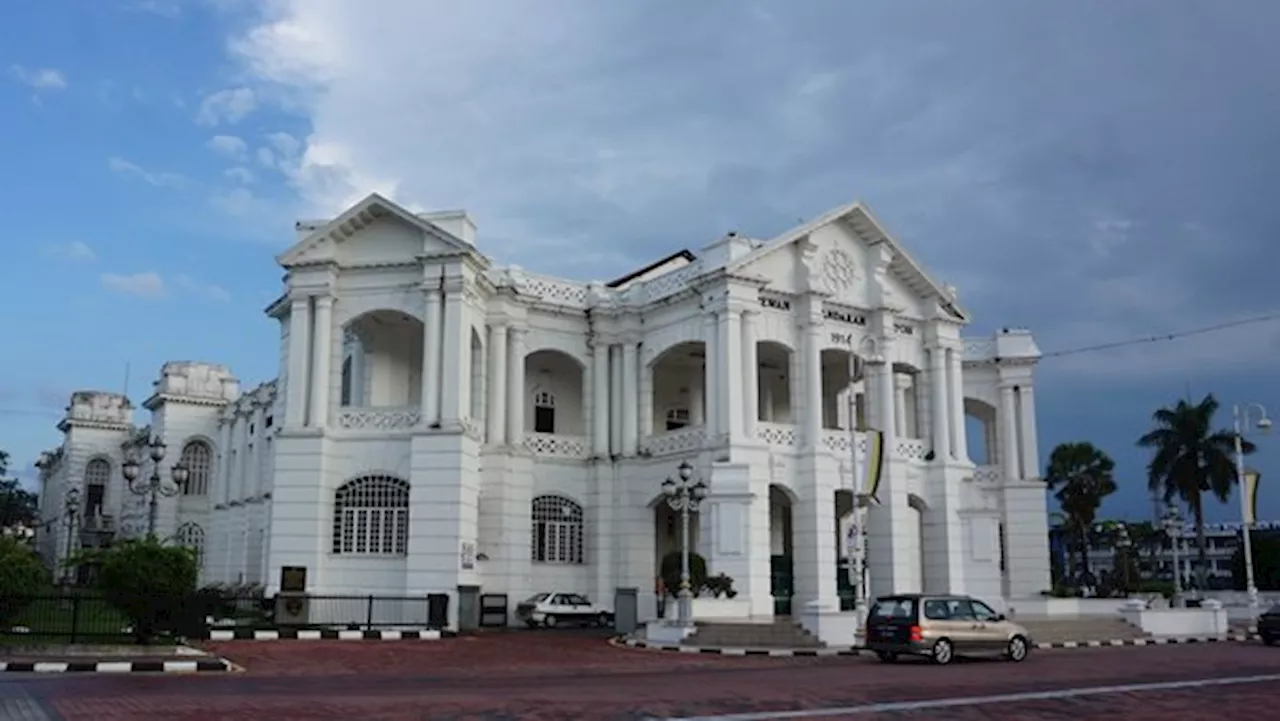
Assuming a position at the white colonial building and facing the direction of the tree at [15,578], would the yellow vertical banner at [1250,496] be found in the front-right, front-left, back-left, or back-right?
back-left

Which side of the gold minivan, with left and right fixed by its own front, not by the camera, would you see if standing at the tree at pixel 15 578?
back

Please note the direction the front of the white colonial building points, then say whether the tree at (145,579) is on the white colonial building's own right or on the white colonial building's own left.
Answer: on the white colonial building's own right

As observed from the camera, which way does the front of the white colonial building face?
facing the viewer and to the right of the viewer

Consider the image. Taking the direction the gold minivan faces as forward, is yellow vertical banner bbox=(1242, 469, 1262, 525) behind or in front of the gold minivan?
in front

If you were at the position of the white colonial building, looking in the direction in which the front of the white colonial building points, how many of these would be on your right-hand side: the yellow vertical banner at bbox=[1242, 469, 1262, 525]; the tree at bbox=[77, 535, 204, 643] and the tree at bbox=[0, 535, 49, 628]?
2

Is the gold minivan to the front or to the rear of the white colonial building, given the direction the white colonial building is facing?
to the front

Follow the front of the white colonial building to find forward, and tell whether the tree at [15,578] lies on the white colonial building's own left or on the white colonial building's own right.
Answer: on the white colonial building's own right

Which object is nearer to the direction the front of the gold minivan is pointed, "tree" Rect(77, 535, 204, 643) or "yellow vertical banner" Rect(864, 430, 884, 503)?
the yellow vertical banner

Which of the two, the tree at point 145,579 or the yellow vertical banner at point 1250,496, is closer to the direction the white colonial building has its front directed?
the yellow vertical banner

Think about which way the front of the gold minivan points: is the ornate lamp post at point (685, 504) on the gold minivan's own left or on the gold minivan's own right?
on the gold minivan's own left

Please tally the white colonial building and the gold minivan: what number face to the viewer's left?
0

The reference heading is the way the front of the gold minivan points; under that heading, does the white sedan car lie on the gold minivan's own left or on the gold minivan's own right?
on the gold minivan's own left

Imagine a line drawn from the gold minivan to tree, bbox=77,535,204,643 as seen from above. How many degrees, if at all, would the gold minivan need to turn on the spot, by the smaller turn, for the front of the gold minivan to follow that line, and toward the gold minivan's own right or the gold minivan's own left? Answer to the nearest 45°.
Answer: approximately 135° to the gold minivan's own left

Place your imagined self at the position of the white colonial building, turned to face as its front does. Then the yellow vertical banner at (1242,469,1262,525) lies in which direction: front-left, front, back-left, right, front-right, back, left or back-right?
front-left

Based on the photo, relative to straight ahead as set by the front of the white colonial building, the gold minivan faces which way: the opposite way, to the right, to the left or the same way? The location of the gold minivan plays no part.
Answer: to the left

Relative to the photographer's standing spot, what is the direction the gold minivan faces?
facing away from the viewer and to the right of the viewer

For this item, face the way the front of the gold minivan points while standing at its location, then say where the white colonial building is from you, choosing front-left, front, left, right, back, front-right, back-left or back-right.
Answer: left
